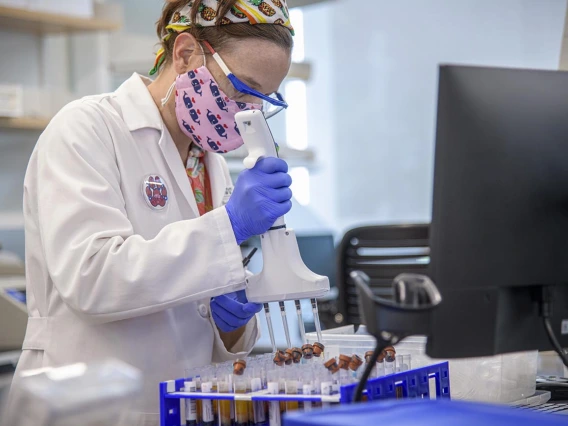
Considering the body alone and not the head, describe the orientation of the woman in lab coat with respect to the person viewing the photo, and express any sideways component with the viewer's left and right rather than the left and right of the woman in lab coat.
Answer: facing the viewer and to the right of the viewer

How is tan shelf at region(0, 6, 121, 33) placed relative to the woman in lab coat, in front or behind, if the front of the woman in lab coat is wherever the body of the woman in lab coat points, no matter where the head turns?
behind

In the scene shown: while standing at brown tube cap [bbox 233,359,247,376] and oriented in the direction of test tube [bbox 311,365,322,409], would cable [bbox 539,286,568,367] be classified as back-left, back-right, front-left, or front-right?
front-left

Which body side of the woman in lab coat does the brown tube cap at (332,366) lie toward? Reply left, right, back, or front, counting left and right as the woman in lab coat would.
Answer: front

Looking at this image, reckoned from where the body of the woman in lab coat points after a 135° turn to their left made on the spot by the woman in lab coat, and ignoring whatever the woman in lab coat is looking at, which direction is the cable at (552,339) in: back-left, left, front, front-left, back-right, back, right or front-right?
back-right

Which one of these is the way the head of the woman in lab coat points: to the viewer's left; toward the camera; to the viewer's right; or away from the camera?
to the viewer's right

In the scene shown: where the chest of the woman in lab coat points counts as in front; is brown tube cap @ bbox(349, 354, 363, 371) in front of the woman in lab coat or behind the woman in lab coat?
in front

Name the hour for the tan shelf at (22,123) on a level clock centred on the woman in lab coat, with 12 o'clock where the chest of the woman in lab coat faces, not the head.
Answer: The tan shelf is roughly at 7 o'clock from the woman in lab coat.

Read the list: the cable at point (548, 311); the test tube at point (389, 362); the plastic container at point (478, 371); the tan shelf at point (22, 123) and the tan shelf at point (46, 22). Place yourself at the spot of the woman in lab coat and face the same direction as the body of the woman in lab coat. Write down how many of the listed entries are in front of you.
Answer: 3

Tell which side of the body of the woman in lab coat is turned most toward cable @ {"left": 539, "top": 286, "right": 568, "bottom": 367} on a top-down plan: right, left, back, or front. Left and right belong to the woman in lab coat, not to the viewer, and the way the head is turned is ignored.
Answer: front

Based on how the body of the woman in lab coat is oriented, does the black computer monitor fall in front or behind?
in front

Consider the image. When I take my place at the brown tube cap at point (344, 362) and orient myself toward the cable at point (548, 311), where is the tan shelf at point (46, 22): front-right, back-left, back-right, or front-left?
back-left
